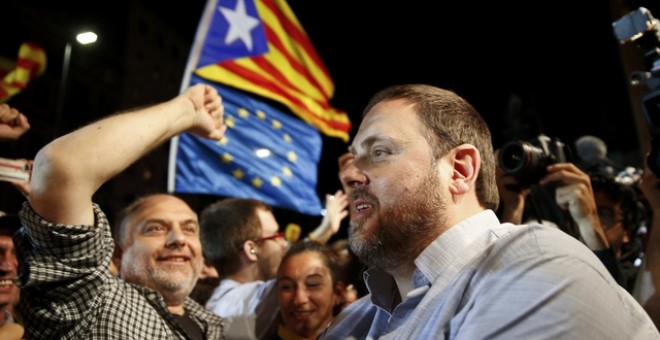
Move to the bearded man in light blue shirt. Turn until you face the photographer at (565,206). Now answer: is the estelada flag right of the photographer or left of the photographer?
left

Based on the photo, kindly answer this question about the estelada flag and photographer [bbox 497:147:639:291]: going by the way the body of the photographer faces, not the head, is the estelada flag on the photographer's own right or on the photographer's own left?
on the photographer's own right

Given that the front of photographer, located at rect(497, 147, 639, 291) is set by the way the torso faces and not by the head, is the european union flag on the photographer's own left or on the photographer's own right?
on the photographer's own right

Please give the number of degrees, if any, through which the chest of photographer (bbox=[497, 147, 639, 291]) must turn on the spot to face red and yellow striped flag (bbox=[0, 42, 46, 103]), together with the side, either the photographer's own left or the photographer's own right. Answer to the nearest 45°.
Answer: approximately 45° to the photographer's own right

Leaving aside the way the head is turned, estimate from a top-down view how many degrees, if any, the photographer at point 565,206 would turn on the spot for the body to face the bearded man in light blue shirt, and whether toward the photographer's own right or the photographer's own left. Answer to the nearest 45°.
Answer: approximately 45° to the photographer's own left

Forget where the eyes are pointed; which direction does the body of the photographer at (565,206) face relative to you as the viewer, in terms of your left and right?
facing the viewer and to the left of the viewer

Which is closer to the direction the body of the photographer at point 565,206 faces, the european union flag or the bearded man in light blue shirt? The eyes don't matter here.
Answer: the bearded man in light blue shirt
